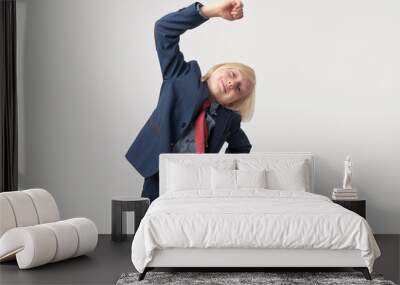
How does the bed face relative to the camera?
toward the camera

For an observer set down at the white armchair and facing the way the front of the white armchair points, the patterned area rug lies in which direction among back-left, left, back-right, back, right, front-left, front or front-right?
front

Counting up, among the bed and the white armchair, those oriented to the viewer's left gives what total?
0

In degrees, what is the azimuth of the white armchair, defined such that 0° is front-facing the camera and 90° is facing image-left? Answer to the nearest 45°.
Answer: approximately 315°

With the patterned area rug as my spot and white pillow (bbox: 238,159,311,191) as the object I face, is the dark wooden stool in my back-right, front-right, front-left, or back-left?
front-left

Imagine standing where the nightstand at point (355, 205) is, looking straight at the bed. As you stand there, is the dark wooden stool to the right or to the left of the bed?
right

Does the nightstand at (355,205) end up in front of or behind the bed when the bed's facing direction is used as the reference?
behind
